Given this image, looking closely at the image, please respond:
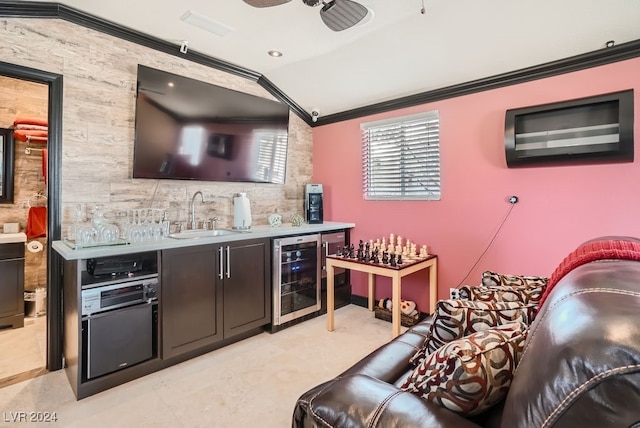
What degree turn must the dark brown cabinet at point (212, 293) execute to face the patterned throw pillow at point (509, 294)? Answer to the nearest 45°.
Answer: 0° — it already faces it

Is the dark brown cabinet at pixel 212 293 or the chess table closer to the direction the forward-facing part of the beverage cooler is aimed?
the chess table

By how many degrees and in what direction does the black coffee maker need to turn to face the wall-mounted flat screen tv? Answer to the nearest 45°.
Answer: approximately 90° to its right

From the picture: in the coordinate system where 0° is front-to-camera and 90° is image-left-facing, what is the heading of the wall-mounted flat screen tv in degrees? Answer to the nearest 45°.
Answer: approximately 315°

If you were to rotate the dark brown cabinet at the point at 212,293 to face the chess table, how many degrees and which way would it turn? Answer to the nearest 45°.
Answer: approximately 45° to its left

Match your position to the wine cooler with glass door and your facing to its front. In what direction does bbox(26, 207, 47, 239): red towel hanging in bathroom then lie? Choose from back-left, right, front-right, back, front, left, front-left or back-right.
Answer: back-right
